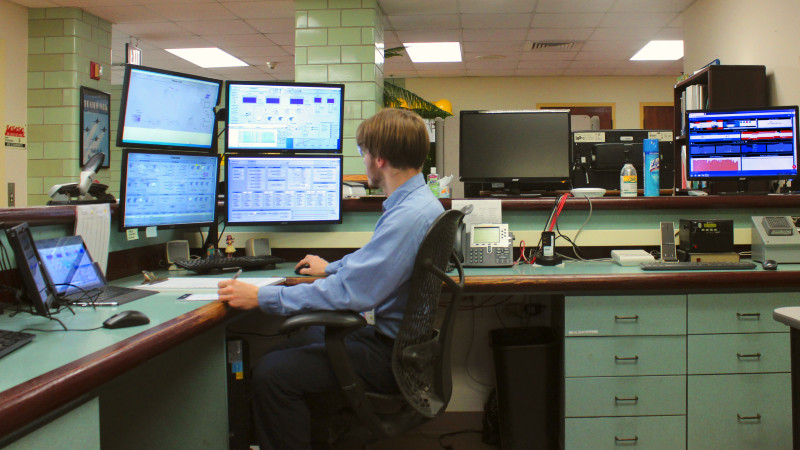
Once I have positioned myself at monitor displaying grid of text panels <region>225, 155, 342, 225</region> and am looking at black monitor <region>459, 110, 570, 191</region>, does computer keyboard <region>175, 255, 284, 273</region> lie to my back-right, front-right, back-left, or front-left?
back-right

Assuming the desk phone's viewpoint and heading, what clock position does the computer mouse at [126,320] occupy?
The computer mouse is roughly at 1 o'clock from the desk phone.

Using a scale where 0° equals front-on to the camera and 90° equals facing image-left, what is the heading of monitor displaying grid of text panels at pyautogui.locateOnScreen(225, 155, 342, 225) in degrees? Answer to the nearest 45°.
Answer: approximately 0°

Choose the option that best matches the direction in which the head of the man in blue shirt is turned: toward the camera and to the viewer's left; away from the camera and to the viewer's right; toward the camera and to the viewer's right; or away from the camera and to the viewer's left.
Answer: away from the camera and to the viewer's left

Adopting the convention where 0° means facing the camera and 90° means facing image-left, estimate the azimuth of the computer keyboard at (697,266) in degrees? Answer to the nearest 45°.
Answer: approximately 0°
